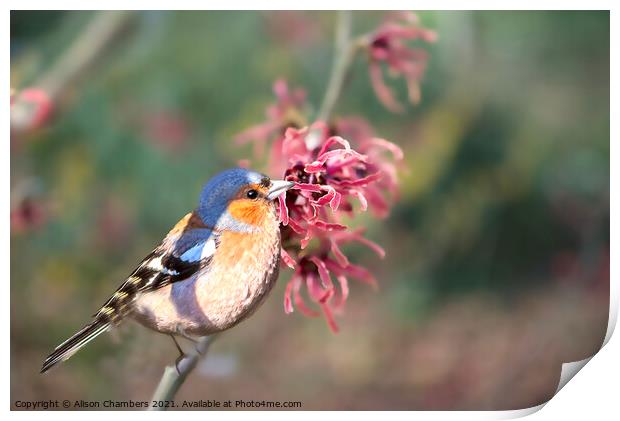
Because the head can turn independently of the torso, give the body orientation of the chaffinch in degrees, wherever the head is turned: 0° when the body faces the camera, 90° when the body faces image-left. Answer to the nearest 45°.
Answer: approximately 270°
